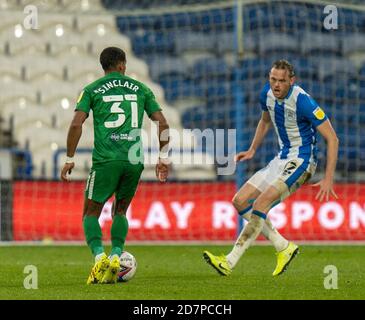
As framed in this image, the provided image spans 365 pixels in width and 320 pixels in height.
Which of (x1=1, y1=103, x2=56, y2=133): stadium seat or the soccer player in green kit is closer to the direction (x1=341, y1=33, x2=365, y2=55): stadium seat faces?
the soccer player in green kit

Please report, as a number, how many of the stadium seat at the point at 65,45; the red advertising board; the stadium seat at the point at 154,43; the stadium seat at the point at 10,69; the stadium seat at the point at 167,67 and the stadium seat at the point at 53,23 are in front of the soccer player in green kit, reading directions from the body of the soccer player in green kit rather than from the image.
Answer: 6

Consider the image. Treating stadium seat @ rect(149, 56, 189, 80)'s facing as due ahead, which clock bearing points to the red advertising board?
The red advertising board is roughly at 12 o'clock from the stadium seat.

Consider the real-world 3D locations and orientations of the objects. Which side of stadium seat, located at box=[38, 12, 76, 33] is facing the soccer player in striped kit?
front

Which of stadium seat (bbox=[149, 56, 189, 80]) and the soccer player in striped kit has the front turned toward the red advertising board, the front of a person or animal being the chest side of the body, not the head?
the stadium seat

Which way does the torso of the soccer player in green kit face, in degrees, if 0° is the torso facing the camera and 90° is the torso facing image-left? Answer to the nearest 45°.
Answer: approximately 180°

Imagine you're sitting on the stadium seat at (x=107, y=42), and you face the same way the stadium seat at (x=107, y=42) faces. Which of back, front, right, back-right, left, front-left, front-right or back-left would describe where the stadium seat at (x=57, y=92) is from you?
front-right

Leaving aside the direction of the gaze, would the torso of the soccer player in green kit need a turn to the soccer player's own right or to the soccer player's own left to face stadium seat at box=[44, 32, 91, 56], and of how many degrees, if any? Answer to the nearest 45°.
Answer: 0° — they already face it

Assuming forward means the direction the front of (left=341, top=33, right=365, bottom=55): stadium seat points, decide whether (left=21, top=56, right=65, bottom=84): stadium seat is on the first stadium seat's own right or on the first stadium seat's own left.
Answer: on the first stadium seat's own right

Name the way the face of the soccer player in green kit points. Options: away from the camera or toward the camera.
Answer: away from the camera

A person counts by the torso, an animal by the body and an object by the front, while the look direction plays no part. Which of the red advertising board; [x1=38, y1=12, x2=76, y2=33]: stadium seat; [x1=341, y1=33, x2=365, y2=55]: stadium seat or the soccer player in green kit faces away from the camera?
the soccer player in green kit
